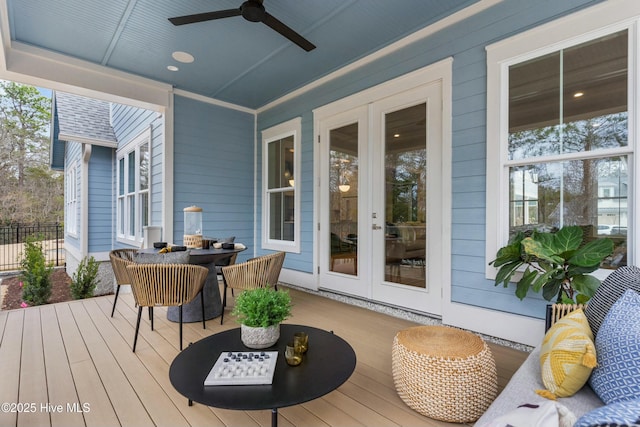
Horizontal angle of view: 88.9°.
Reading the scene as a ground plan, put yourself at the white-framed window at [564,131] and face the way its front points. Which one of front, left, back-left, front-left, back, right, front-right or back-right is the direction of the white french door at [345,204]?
front-right

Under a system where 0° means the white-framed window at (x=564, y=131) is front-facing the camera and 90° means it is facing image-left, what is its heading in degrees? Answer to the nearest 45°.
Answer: approximately 45°

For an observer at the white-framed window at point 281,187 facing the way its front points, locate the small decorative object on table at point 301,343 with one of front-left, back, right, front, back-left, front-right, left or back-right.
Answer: front-left

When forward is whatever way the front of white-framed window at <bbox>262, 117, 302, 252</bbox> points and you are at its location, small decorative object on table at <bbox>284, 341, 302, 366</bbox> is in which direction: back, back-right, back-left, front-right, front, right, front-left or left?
front-left

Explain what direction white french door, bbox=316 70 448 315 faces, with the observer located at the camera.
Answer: facing the viewer and to the left of the viewer

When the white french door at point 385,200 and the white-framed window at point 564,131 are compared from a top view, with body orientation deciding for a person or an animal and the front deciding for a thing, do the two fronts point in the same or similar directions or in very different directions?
same or similar directions

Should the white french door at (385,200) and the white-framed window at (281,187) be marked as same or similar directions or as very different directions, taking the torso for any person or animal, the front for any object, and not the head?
same or similar directions
